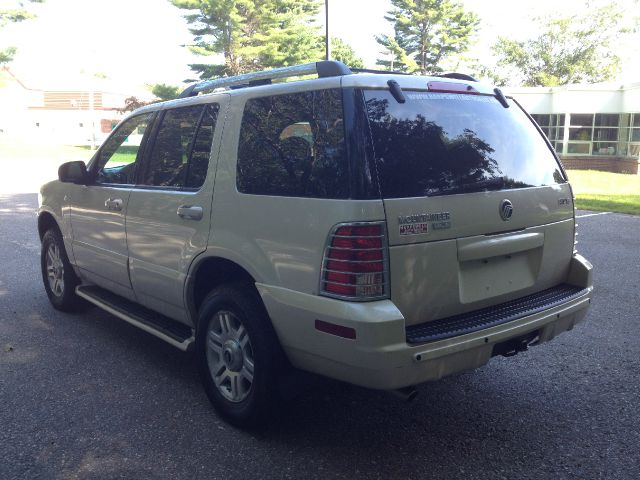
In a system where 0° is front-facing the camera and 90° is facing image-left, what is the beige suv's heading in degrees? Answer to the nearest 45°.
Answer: approximately 135°

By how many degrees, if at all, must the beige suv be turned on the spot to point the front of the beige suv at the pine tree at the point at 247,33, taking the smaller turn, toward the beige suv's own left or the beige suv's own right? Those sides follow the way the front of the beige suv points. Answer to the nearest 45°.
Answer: approximately 45° to the beige suv's own right

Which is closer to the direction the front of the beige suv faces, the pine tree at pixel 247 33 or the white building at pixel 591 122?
the pine tree

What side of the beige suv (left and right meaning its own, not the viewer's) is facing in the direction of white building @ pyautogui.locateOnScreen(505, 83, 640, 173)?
right

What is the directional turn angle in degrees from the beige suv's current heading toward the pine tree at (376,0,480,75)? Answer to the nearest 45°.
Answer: approximately 45° to its right

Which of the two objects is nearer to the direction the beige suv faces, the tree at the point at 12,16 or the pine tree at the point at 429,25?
the tree

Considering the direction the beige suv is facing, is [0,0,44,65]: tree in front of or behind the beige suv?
in front

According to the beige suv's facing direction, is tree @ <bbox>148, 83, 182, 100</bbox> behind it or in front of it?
in front

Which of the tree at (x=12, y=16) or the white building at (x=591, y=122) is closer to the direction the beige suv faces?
the tree
